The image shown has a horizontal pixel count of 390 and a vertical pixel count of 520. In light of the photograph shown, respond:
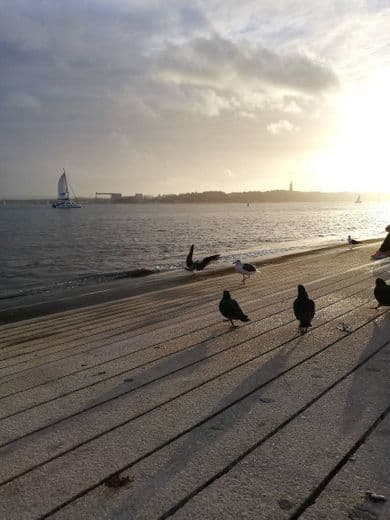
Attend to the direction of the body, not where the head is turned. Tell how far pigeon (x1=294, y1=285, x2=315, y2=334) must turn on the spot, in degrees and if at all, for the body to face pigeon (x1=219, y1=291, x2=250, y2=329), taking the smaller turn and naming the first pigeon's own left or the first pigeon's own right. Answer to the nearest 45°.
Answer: approximately 90° to the first pigeon's own left

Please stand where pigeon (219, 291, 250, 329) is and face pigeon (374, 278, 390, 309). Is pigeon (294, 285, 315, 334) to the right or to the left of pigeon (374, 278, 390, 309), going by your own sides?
right

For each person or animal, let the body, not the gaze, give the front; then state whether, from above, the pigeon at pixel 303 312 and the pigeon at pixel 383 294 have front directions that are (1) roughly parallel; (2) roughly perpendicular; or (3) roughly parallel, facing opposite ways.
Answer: roughly perpendicular

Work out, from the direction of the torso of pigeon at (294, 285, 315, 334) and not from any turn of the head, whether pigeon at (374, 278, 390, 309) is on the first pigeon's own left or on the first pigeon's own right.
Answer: on the first pigeon's own right

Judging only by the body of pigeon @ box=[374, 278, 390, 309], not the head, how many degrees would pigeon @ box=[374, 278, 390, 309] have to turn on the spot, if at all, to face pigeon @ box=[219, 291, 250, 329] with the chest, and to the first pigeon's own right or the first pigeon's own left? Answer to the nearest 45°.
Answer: approximately 45° to the first pigeon's own left

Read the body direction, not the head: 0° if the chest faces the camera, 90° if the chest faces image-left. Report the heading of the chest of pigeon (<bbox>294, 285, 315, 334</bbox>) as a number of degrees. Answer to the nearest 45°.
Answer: approximately 180°
